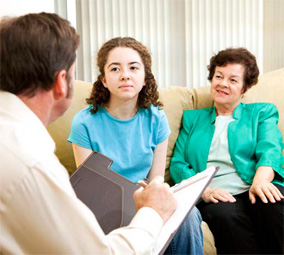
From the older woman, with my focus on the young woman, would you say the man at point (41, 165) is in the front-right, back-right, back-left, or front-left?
front-left

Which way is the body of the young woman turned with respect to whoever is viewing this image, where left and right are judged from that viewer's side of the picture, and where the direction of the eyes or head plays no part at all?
facing the viewer

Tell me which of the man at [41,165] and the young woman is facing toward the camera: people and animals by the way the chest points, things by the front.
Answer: the young woman

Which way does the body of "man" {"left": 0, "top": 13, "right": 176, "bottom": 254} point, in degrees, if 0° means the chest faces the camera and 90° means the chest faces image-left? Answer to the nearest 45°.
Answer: approximately 225°

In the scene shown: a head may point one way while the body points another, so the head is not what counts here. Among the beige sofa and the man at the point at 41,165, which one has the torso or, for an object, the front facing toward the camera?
the beige sofa

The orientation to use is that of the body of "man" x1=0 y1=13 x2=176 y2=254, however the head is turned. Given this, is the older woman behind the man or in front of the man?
in front

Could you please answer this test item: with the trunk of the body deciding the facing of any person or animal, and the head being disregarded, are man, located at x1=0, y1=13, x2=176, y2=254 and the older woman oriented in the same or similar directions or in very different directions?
very different directions

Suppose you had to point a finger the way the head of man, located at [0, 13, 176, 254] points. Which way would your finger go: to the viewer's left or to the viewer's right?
to the viewer's right

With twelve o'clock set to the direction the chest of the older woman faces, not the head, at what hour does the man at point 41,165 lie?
The man is roughly at 1 o'clock from the older woman.

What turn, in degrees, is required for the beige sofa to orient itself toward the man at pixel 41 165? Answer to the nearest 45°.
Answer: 0° — it already faces them

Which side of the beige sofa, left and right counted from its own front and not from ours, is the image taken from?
front

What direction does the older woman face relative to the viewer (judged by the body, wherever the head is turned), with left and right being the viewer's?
facing the viewer and to the left of the viewer

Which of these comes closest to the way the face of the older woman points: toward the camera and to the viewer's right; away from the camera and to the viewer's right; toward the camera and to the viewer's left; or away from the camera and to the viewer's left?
toward the camera and to the viewer's left
